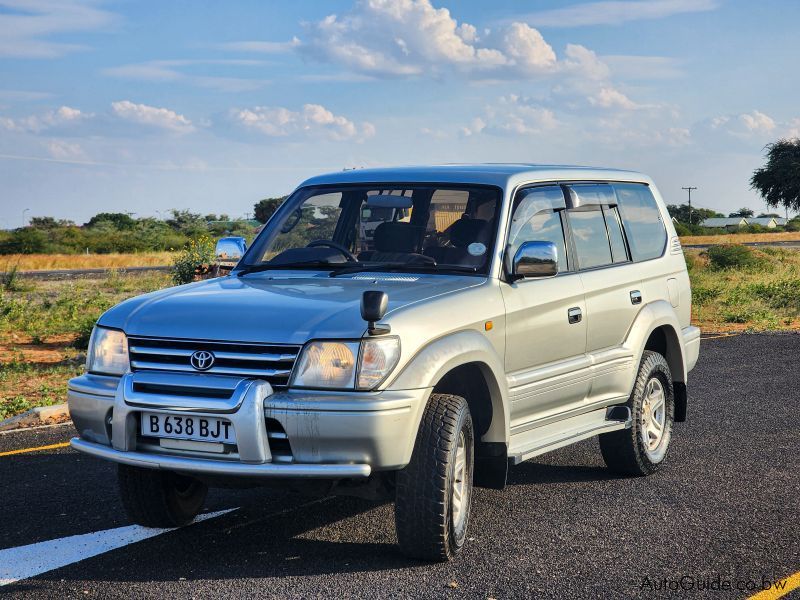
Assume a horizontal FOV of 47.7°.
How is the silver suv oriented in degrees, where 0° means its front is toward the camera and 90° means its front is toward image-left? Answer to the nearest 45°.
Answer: approximately 45°

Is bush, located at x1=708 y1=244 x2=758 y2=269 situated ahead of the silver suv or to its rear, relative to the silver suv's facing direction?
to the rear

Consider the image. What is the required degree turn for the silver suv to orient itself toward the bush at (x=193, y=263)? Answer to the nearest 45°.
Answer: approximately 135° to its right
